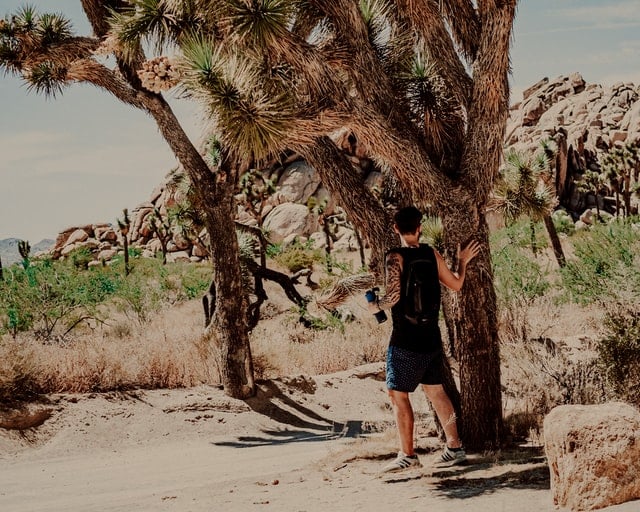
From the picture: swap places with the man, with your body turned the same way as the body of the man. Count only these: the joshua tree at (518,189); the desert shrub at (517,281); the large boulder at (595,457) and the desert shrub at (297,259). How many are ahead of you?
3

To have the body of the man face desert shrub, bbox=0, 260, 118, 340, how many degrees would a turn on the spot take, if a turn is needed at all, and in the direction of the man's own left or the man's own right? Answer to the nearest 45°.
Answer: approximately 45° to the man's own left

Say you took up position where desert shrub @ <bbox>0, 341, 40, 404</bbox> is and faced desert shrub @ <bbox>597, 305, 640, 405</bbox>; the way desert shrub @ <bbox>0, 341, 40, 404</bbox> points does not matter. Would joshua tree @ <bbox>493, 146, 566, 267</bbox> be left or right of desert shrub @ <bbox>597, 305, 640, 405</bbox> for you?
left

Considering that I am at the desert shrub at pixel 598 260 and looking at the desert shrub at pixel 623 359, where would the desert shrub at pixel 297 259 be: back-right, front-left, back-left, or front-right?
back-right

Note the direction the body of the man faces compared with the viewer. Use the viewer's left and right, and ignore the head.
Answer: facing away from the viewer

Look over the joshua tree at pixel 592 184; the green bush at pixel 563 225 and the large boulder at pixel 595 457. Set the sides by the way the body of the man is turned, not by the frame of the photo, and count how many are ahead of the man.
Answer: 2
